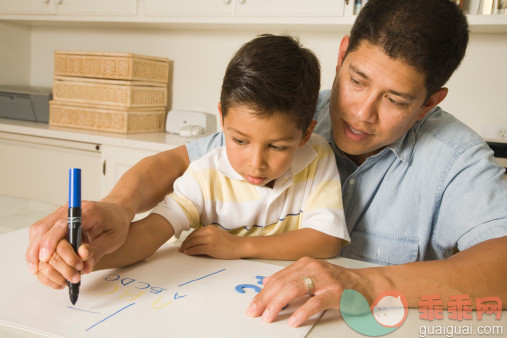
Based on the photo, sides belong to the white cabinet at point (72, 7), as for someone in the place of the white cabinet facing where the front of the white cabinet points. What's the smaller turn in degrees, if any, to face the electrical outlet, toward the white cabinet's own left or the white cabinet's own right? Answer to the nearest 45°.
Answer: approximately 45° to the white cabinet's own left

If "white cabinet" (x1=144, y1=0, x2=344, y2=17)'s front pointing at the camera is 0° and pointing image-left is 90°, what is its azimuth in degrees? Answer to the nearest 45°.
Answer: approximately 0°

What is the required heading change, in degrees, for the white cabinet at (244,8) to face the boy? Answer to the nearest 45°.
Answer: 0° — it already faces them

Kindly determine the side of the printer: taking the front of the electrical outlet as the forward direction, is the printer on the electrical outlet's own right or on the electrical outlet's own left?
on the electrical outlet's own right

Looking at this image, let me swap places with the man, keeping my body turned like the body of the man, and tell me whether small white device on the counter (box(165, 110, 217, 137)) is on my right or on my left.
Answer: on my right
